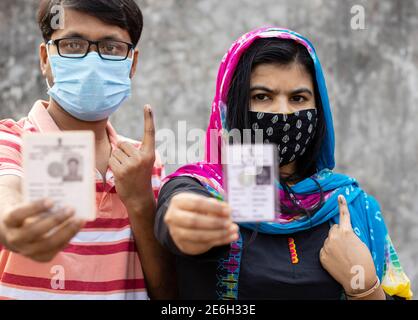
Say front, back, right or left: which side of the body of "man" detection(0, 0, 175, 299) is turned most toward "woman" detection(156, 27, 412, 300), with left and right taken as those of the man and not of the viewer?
left

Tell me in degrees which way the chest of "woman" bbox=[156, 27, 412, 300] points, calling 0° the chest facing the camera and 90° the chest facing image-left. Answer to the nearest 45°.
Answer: approximately 0°

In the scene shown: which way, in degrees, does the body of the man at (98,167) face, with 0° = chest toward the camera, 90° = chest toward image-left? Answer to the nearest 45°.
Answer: approximately 0°

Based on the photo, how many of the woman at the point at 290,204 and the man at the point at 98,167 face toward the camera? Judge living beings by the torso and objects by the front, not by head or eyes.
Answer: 2

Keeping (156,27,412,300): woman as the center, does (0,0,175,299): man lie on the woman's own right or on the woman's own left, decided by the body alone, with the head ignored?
on the woman's own right
